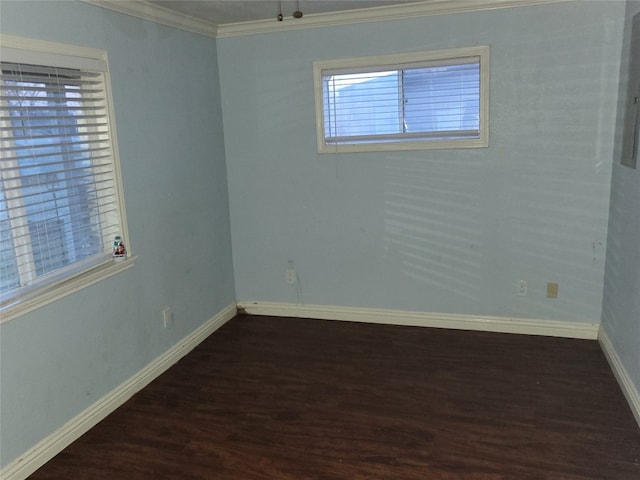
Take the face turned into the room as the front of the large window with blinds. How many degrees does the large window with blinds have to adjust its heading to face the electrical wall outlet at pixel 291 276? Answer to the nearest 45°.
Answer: approximately 90° to its left

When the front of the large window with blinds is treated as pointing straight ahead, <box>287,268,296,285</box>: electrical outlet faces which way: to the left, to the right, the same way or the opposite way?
to the right

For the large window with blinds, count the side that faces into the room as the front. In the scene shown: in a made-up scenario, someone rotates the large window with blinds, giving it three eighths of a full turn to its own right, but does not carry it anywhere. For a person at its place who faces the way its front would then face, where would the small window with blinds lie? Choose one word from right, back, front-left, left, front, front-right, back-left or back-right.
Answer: back

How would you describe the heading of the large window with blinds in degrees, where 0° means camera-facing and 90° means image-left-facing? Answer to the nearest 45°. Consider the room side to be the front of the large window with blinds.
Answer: approximately 315°

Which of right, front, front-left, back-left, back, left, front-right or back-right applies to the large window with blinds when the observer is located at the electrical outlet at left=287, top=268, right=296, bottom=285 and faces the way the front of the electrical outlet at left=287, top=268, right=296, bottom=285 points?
front-right

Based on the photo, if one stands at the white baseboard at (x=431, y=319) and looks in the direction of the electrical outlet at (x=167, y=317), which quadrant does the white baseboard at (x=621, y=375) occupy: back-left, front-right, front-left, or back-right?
back-left

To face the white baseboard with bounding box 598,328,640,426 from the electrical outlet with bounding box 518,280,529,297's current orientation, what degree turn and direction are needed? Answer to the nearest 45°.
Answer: approximately 45° to its left

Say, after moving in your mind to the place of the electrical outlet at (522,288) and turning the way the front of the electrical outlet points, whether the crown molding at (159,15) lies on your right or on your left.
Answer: on your right

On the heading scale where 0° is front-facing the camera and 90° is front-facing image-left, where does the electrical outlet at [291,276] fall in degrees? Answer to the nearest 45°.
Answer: approximately 0°

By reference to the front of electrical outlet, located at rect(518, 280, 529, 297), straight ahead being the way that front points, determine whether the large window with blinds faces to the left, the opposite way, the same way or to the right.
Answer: to the left

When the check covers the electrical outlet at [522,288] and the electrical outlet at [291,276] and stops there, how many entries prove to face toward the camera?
2

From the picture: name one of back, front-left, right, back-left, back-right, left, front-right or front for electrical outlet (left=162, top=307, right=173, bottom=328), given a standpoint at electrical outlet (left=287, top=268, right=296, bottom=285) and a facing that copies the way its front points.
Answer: front-right

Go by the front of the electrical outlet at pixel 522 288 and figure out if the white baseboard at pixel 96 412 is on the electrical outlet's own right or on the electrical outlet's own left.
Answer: on the electrical outlet's own right
